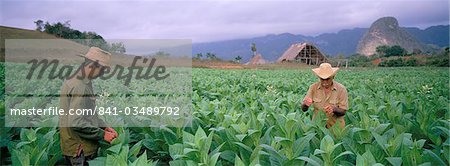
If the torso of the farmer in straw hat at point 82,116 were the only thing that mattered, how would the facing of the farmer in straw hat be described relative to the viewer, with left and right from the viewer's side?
facing to the right of the viewer

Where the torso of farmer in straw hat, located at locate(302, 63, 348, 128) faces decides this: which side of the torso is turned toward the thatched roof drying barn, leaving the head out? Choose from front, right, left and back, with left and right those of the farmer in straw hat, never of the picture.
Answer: back

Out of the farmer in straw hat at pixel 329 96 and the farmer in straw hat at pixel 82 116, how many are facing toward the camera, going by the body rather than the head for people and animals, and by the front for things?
1

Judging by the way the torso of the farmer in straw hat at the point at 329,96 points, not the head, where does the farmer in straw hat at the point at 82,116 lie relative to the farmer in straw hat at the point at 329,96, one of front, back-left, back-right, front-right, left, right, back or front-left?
front-right

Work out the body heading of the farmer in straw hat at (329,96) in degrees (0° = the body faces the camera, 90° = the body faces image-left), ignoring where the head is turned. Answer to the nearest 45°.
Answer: approximately 0°

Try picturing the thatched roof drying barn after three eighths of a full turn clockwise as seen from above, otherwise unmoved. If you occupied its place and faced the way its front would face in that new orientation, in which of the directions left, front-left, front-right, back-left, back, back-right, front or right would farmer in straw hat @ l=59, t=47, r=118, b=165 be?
left

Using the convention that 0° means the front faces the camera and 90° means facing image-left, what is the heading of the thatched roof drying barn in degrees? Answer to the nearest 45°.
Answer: approximately 315°
